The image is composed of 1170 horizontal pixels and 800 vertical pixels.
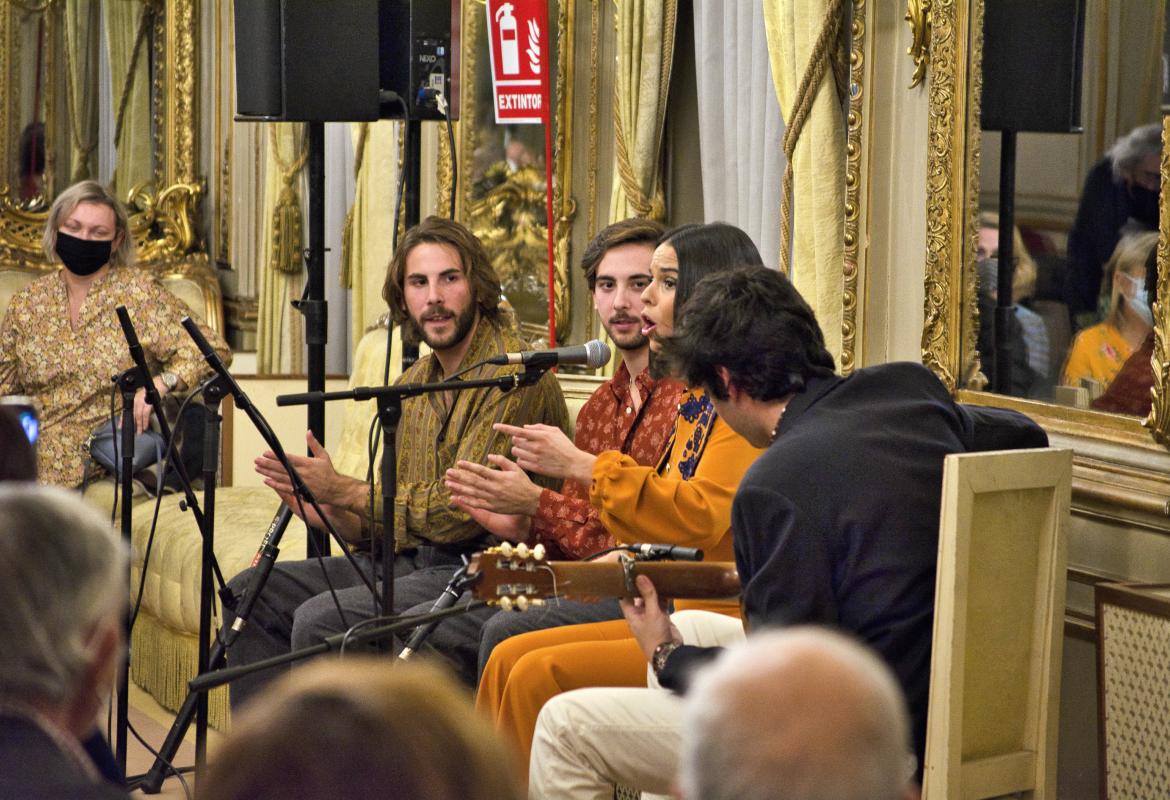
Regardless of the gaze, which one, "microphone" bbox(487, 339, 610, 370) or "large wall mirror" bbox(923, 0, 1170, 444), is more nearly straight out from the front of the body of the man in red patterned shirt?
the microphone

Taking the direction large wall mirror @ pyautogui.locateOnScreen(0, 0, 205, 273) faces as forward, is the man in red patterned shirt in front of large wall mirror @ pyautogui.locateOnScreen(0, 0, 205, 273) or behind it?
in front

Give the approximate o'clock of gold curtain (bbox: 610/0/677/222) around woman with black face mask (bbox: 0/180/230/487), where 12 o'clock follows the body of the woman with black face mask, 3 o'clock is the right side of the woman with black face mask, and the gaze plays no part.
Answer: The gold curtain is roughly at 10 o'clock from the woman with black face mask.

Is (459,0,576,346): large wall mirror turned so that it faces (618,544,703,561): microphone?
yes

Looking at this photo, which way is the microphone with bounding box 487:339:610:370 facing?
to the viewer's right

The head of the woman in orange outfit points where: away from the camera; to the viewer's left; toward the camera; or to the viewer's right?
to the viewer's left

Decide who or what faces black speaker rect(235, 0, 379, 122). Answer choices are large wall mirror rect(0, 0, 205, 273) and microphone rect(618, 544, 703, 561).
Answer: the large wall mirror

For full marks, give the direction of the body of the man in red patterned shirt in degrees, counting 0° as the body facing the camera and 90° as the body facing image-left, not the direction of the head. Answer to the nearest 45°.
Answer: approximately 45°

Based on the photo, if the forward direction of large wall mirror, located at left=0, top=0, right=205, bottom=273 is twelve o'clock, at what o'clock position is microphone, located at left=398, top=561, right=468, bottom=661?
The microphone is roughly at 12 o'clock from the large wall mirror.

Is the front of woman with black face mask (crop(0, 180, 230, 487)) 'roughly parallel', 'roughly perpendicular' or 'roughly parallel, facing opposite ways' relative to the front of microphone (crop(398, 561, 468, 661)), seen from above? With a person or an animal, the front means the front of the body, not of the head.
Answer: roughly perpendicular

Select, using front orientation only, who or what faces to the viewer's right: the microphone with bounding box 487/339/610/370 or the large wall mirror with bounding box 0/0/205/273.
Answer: the microphone

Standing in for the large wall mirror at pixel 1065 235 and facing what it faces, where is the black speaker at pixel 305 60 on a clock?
The black speaker is roughly at 2 o'clock from the large wall mirror.

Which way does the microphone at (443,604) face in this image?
to the viewer's right
